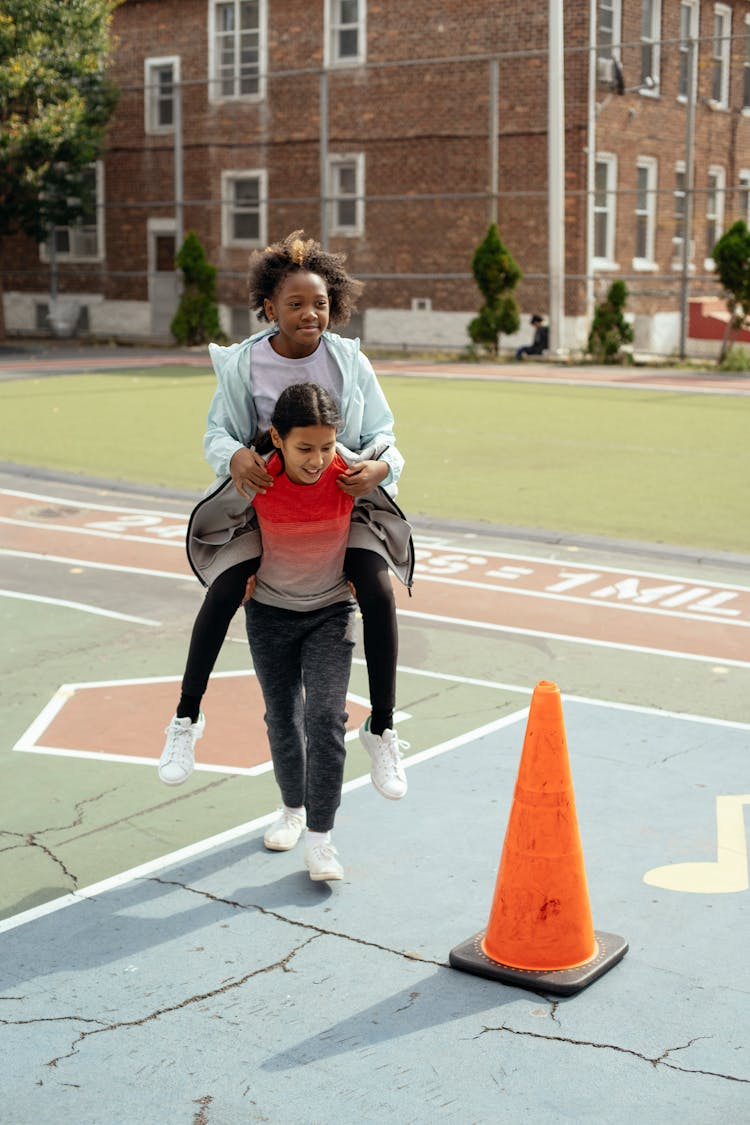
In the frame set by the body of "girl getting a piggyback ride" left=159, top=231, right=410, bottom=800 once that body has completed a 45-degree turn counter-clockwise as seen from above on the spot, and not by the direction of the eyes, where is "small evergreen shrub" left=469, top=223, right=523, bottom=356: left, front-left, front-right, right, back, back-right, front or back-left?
back-left

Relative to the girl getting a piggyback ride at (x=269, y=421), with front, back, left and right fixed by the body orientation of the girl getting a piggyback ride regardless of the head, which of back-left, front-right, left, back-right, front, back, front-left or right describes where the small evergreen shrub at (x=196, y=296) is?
back

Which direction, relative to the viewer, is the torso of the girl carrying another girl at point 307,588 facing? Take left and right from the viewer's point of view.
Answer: facing the viewer

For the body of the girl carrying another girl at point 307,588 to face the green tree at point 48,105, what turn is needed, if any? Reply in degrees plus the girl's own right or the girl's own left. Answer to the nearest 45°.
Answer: approximately 180°

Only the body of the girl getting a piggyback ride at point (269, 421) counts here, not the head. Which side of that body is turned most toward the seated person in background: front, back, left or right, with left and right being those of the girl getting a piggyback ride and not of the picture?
back

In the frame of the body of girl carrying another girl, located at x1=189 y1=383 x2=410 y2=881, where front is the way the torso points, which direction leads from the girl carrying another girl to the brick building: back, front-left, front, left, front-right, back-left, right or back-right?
back

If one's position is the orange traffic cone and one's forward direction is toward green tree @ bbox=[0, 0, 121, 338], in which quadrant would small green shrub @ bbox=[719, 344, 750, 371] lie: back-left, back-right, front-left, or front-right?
front-right

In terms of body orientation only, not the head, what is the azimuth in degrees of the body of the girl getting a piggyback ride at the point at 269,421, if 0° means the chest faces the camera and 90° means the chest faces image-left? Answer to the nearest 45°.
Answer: approximately 0°

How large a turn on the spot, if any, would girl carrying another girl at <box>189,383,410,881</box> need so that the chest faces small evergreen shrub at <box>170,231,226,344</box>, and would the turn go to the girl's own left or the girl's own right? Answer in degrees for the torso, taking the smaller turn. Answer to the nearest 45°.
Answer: approximately 180°

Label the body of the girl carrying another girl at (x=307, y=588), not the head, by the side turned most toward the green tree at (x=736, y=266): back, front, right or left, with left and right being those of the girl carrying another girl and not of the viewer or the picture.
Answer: back

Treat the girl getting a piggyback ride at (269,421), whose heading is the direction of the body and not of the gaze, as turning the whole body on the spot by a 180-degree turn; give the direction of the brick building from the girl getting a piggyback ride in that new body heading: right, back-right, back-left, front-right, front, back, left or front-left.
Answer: front
